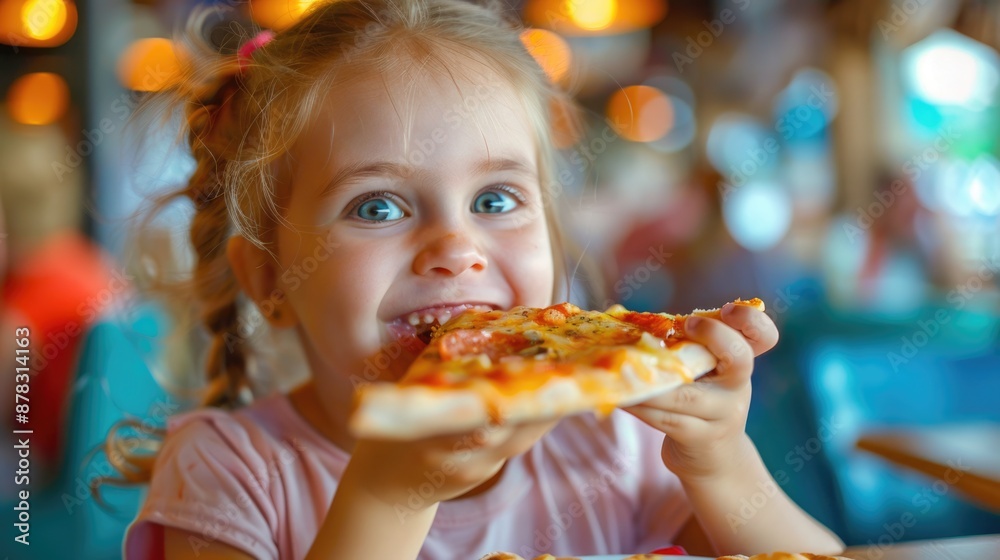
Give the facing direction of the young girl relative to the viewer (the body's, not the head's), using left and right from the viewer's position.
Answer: facing the viewer and to the right of the viewer

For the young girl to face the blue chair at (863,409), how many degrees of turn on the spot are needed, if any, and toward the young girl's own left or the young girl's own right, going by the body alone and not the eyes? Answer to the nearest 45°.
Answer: approximately 90° to the young girl's own left
